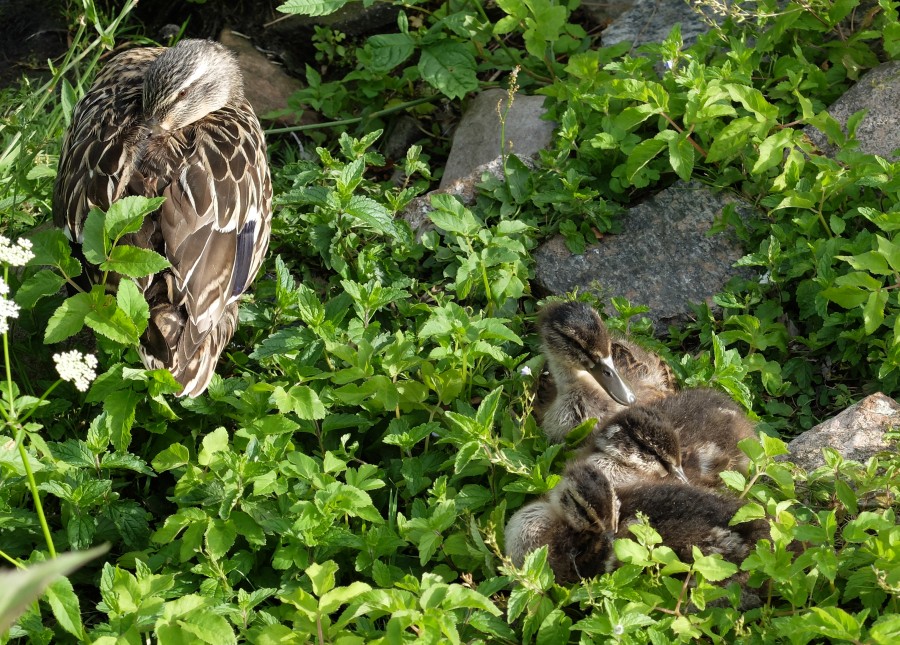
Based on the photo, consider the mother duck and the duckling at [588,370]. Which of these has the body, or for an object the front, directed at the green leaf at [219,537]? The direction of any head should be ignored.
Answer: the duckling

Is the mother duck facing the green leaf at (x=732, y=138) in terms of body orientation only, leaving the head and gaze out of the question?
no

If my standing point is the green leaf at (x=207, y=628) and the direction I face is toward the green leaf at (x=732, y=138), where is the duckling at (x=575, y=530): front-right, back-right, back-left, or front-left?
front-right

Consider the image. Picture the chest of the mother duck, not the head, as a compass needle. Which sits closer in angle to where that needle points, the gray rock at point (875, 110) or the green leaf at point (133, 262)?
the gray rock

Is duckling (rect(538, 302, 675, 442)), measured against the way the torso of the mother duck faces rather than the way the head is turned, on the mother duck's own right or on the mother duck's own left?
on the mother duck's own right

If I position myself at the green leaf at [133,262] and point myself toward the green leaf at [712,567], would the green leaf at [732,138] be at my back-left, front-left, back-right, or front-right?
front-left

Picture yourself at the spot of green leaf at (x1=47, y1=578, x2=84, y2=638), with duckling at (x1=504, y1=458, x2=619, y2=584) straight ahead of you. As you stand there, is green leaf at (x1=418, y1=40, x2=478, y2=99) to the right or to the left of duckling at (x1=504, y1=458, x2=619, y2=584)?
left

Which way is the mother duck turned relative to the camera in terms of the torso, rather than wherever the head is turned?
away from the camera

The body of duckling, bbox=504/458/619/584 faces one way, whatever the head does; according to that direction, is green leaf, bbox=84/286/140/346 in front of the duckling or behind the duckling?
in front

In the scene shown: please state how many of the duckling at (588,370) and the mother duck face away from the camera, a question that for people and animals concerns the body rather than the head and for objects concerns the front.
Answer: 1
